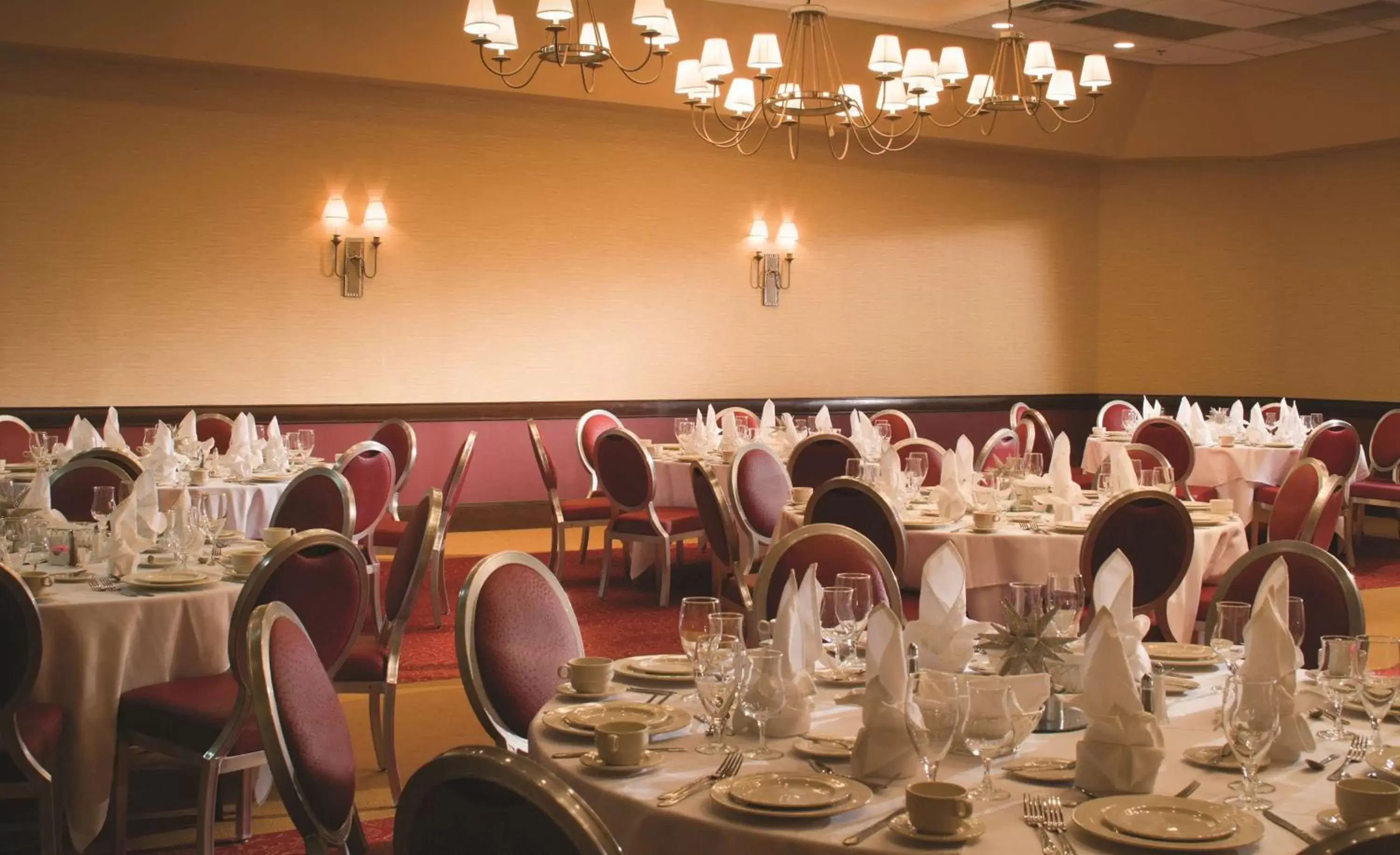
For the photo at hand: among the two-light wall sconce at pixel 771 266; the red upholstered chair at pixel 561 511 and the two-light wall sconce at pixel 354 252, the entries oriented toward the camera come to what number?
2

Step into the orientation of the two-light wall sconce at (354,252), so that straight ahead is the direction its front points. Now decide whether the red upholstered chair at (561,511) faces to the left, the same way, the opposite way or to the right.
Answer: to the left

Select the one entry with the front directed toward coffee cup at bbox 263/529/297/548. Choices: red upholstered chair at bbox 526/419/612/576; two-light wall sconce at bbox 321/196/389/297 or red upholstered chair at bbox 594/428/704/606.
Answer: the two-light wall sconce

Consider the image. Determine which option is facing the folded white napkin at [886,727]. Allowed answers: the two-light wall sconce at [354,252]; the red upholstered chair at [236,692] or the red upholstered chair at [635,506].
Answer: the two-light wall sconce

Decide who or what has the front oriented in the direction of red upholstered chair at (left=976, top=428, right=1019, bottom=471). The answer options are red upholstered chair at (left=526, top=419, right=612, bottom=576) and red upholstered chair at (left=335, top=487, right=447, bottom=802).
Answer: red upholstered chair at (left=526, top=419, right=612, bottom=576)

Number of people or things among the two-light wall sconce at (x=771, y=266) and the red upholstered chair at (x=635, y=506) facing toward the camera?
1

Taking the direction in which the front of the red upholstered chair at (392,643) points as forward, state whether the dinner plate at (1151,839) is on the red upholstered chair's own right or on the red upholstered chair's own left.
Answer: on the red upholstered chair's own left

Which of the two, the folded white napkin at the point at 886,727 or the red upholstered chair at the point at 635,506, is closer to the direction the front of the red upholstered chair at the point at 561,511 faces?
the red upholstered chair

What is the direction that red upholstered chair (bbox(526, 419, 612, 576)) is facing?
to the viewer's right

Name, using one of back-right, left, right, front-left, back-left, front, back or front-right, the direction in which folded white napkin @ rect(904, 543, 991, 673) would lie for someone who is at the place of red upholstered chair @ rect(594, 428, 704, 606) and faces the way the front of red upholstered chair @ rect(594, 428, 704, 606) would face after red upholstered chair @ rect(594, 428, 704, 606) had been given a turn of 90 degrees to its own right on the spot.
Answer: front-right

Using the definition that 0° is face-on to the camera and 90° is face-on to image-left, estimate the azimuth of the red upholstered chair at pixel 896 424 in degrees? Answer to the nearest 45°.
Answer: approximately 45°

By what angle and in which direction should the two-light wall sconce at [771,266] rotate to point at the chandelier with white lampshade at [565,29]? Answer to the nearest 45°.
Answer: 0° — it already faces it

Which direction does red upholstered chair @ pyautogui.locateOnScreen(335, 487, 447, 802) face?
to the viewer's left

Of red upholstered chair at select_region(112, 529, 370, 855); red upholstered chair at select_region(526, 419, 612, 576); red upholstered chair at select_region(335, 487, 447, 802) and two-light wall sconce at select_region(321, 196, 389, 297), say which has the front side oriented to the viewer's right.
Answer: red upholstered chair at select_region(526, 419, 612, 576)

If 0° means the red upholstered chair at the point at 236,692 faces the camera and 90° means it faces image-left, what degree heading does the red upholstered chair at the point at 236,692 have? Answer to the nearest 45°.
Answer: approximately 135°
